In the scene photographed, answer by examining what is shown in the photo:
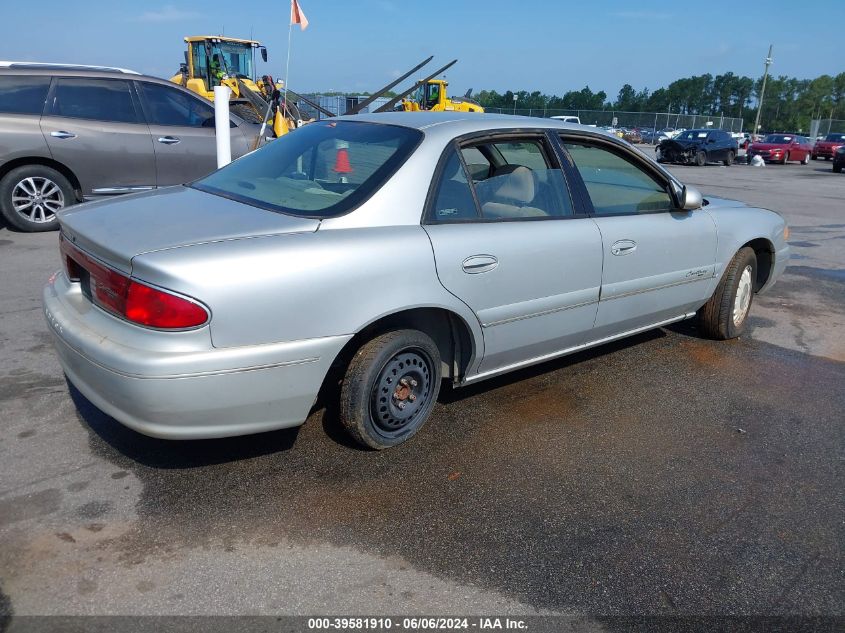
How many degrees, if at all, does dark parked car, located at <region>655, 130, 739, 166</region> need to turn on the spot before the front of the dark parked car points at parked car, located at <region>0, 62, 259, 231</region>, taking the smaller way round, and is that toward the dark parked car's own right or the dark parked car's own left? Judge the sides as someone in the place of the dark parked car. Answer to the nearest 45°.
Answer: approximately 45° to the dark parked car's own left

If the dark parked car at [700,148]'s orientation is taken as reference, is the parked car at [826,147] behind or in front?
behind

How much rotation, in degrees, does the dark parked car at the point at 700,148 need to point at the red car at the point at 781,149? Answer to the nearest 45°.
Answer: approximately 180°

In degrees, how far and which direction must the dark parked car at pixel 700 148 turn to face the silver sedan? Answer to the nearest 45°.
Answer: approximately 45° to its left

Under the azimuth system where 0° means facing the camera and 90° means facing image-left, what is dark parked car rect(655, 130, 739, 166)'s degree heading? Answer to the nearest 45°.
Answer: approximately 45°

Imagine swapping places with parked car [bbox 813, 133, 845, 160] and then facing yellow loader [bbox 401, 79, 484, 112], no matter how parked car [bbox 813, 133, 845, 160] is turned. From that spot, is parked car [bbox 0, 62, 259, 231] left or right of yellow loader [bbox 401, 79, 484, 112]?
left

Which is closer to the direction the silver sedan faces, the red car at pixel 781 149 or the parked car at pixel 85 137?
the red car

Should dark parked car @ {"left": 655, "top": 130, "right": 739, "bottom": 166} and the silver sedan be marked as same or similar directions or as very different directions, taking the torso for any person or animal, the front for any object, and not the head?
very different directions

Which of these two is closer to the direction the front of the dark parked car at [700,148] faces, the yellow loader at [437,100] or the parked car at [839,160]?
the yellow loader

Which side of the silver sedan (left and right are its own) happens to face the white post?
left

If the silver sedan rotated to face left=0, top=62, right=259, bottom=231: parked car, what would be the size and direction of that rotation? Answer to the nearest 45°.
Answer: approximately 90° to its left

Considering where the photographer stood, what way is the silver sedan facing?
facing away from the viewer and to the right of the viewer
